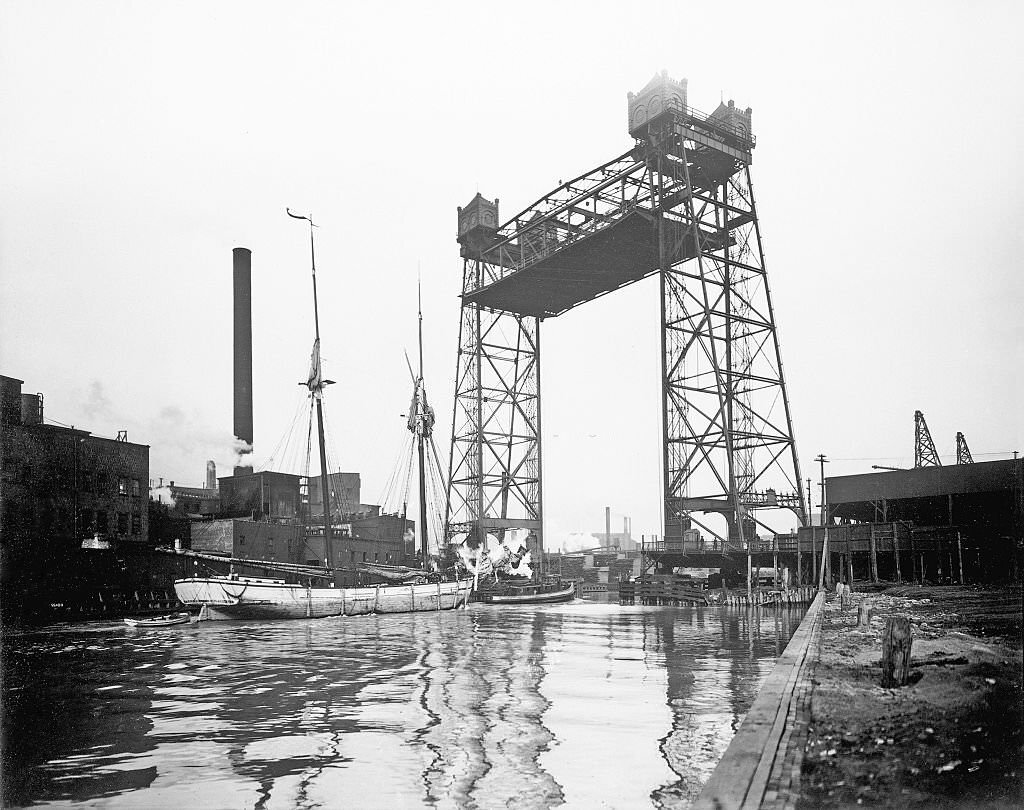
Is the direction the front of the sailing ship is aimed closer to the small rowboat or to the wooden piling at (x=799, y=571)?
the wooden piling

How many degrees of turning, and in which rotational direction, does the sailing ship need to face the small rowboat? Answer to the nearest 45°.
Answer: approximately 180°

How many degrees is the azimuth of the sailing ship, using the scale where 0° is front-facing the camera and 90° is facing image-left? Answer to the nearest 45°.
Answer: approximately 225°
